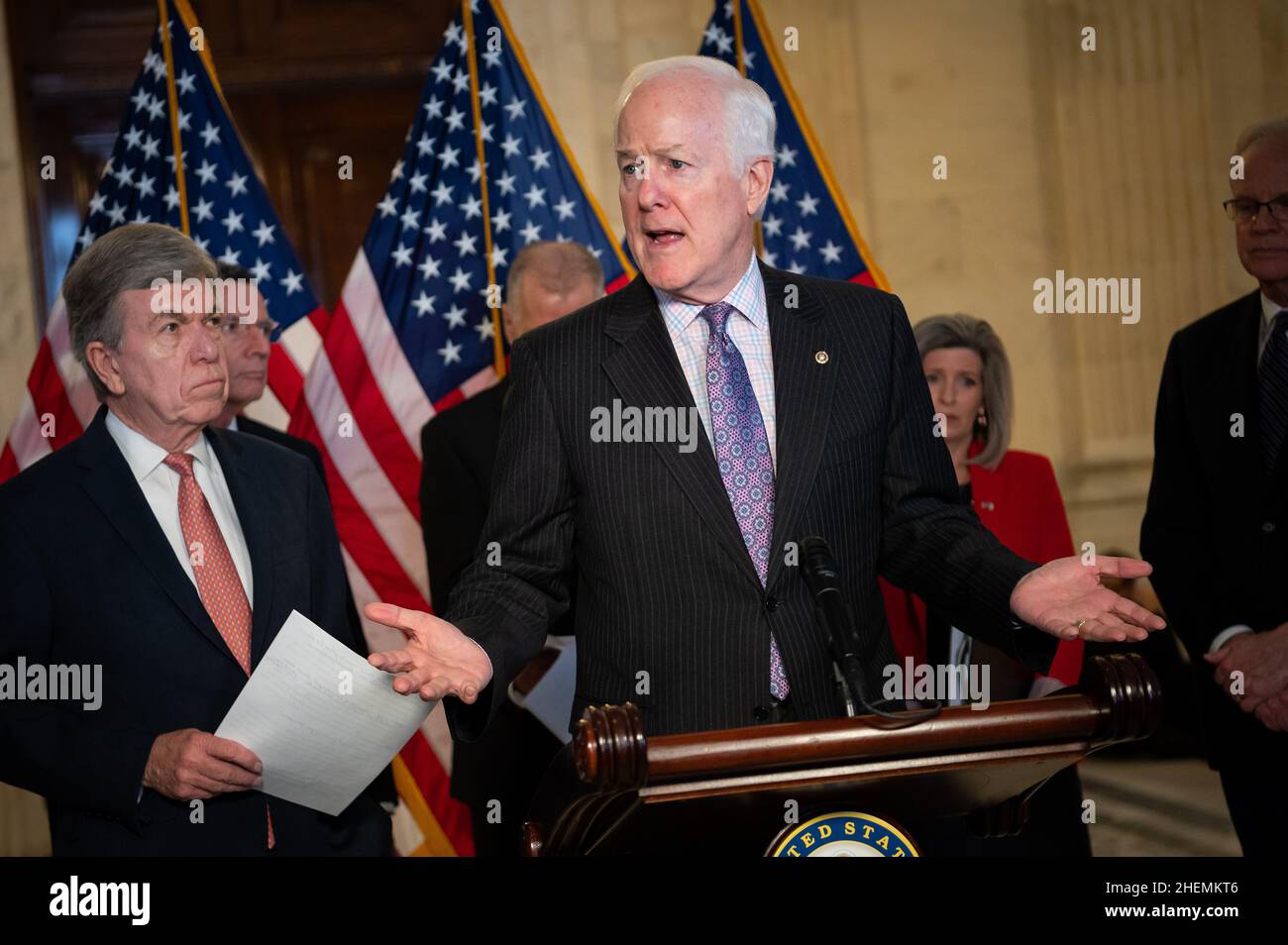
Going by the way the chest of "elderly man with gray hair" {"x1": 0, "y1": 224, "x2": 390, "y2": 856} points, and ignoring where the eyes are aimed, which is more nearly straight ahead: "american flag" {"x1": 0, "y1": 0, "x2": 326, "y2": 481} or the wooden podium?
the wooden podium

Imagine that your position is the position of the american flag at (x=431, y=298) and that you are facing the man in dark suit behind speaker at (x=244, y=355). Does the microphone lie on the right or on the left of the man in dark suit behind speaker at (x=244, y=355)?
left

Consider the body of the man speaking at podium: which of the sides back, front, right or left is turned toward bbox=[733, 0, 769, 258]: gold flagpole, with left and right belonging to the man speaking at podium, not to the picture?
back

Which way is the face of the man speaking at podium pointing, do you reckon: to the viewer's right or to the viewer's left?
to the viewer's left
